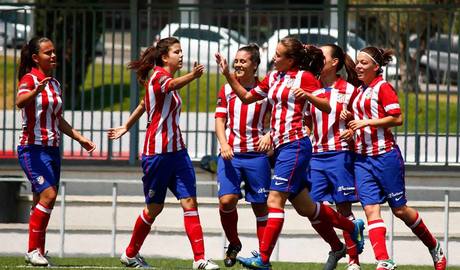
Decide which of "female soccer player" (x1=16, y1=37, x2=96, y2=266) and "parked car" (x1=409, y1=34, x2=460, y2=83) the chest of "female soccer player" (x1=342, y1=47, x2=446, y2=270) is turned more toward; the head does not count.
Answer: the female soccer player

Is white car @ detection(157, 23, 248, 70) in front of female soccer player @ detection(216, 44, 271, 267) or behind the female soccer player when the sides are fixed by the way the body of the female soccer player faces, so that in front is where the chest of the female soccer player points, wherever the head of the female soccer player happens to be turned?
behind

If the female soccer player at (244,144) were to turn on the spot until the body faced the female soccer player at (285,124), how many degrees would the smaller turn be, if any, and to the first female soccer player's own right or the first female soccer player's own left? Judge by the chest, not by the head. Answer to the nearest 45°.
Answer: approximately 45° to the first female soccer player's own left

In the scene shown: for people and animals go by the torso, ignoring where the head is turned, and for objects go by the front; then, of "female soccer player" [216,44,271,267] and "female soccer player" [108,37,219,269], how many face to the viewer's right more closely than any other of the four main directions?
1

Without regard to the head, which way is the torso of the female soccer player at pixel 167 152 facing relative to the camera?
to the viewer's right

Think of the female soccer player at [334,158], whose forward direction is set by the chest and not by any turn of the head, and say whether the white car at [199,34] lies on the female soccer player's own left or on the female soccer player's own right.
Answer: on the female soccer player's own right

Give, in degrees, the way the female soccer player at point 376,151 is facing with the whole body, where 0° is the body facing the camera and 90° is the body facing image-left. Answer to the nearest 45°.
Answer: approximately 45°

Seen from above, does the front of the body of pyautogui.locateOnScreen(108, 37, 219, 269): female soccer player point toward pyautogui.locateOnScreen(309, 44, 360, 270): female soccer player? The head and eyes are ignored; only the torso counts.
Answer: yes

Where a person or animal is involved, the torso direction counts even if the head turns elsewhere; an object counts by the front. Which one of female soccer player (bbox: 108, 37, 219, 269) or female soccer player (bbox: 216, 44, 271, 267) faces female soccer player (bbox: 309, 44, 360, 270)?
female soccer player (bbox: 108, 37, 219, 269)

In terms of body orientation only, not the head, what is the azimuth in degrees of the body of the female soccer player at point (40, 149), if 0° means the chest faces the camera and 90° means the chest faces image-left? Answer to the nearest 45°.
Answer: approximately 315°

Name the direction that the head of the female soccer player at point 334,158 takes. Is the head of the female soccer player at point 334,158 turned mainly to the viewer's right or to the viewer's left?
to the viewer's left
